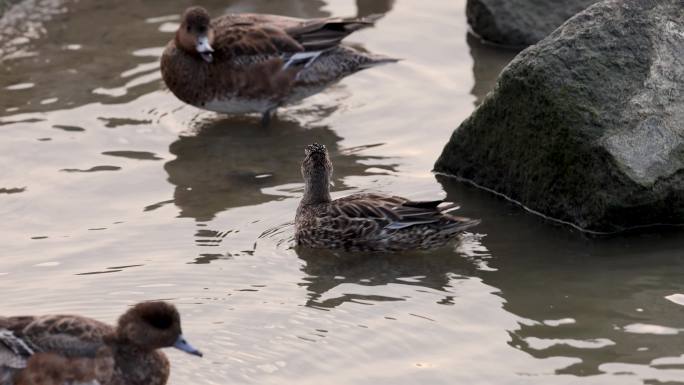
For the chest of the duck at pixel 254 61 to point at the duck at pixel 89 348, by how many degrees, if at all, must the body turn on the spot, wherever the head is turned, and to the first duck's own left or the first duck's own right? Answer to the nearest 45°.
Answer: approximately 90° to the first duck's own left

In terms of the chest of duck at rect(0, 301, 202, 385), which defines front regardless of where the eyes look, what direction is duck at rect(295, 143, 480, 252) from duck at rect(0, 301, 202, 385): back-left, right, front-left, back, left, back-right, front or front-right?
front-left

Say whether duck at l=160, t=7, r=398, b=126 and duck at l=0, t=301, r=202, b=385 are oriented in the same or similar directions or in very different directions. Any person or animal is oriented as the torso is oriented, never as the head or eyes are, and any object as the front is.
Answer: very different directions

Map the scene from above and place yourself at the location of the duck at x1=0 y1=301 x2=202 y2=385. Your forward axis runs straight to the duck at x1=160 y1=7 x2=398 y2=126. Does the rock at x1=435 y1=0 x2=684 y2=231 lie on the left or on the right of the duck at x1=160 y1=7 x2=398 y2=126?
right

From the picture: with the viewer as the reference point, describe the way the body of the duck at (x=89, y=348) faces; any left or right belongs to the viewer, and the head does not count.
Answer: facing to the right of the viewer

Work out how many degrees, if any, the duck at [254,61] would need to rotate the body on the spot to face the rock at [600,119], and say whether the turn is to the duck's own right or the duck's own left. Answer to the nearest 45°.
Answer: approximately 135° to the duck's own left

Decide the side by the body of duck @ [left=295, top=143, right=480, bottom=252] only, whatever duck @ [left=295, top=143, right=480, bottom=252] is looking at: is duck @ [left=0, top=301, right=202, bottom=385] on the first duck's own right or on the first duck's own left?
on the first duck's own left

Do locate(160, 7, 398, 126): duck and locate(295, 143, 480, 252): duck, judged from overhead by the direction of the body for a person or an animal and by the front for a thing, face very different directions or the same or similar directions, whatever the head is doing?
same or similar directions

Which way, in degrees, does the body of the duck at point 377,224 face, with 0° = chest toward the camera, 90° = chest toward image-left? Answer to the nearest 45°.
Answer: approximately 90°

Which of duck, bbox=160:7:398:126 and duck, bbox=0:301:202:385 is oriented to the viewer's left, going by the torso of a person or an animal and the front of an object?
duck, bbox=160:7:398:126

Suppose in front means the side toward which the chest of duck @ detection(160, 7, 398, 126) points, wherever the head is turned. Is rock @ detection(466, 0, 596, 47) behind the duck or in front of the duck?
behind

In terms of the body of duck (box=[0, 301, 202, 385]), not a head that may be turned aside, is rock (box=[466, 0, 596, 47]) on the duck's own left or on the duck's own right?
on the duck's own left

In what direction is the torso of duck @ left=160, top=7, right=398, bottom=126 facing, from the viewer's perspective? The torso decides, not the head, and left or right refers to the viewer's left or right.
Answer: facing to the left of the viewer
